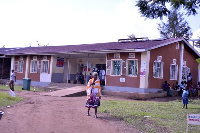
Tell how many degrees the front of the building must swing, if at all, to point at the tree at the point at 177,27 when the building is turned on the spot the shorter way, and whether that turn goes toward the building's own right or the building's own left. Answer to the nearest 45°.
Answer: approximately 180°

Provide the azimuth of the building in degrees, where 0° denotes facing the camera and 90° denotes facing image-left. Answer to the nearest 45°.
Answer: approximately 45°
